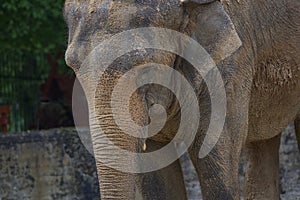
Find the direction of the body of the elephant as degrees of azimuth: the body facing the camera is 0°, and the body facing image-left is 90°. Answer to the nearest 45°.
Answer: approximately 45°
